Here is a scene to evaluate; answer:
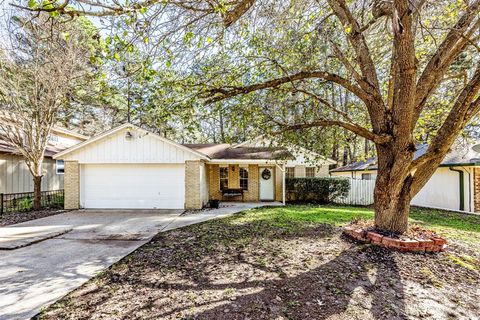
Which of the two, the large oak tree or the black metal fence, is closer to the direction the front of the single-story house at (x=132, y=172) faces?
the large oak tree

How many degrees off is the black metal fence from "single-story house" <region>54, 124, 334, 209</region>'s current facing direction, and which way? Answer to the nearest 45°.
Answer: approximately 90° to its right

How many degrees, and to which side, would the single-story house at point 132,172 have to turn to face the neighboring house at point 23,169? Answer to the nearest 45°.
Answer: approximately 135° to its right

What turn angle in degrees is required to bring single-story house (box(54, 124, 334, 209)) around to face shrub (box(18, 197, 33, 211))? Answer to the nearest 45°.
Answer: approximately 90° to its right

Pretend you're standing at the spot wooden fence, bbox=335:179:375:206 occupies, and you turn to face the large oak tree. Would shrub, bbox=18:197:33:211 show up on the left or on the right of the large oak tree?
right

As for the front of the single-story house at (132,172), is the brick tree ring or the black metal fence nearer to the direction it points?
the brick tree ring

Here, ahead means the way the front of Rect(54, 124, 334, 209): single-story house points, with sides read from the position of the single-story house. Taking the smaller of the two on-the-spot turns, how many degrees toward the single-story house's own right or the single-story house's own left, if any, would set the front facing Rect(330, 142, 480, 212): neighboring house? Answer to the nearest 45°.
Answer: approximately 90° to the single-story house's own left

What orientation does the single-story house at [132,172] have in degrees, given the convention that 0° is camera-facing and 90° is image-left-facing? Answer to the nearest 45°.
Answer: approximately 0°
